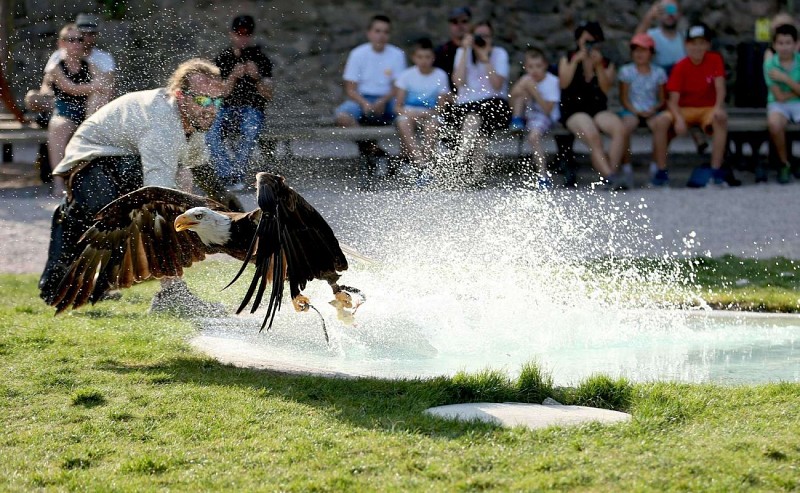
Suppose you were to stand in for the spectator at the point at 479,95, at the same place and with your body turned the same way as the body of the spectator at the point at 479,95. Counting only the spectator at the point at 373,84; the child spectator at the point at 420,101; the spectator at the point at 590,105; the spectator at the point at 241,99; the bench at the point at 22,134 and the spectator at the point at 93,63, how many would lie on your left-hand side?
1

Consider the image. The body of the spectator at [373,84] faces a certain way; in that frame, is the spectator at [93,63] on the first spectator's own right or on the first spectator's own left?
on the first spectator's own right

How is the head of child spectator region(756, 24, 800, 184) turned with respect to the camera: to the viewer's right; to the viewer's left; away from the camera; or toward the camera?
toward the camera

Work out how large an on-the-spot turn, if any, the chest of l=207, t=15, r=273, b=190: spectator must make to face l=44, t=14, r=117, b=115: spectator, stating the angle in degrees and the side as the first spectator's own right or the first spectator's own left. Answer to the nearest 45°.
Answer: approximately 90° to the first spectator's own right

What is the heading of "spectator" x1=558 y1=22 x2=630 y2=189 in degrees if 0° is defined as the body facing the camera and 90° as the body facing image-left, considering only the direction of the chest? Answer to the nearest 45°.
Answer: approximately 0°

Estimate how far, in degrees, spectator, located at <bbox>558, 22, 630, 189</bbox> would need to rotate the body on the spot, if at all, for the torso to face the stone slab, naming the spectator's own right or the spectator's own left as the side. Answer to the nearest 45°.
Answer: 0° — they already face it

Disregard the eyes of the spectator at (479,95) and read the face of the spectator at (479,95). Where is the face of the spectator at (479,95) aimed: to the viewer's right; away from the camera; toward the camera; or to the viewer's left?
toward the camera

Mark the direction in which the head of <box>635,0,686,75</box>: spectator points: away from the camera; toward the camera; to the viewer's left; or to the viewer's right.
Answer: toward the camera

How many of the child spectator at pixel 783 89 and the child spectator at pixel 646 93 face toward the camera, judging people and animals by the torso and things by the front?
2

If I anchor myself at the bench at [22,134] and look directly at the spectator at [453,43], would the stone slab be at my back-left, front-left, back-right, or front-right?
front-right

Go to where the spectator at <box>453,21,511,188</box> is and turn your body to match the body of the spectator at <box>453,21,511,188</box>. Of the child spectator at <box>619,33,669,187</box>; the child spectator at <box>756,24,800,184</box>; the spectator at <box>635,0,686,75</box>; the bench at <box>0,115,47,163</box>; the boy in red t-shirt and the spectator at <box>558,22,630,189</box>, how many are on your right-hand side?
1

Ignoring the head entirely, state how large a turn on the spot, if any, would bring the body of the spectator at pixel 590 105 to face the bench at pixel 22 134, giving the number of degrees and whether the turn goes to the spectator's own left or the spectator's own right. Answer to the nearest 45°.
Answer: approximately 90° to the spectator's own right

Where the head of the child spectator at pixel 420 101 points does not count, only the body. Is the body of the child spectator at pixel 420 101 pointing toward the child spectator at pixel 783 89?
no

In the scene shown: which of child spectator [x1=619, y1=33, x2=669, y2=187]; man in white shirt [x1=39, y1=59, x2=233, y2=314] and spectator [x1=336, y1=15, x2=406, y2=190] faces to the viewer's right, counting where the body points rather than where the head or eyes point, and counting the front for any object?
the man in white shirt

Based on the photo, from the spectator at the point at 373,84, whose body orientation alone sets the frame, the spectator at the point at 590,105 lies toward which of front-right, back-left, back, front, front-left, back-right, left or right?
left

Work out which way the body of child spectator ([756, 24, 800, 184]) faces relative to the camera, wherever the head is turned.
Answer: toward the camera

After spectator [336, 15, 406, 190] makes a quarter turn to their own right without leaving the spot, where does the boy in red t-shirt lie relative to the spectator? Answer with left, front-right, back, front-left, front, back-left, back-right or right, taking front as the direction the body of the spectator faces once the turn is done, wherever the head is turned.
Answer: back

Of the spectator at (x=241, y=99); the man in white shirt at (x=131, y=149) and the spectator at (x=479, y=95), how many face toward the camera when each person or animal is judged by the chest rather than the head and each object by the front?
2

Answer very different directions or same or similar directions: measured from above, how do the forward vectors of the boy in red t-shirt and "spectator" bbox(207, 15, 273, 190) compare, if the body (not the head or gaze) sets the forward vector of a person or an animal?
same or similar directions

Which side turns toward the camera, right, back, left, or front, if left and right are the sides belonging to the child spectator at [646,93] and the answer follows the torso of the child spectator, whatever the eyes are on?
front
